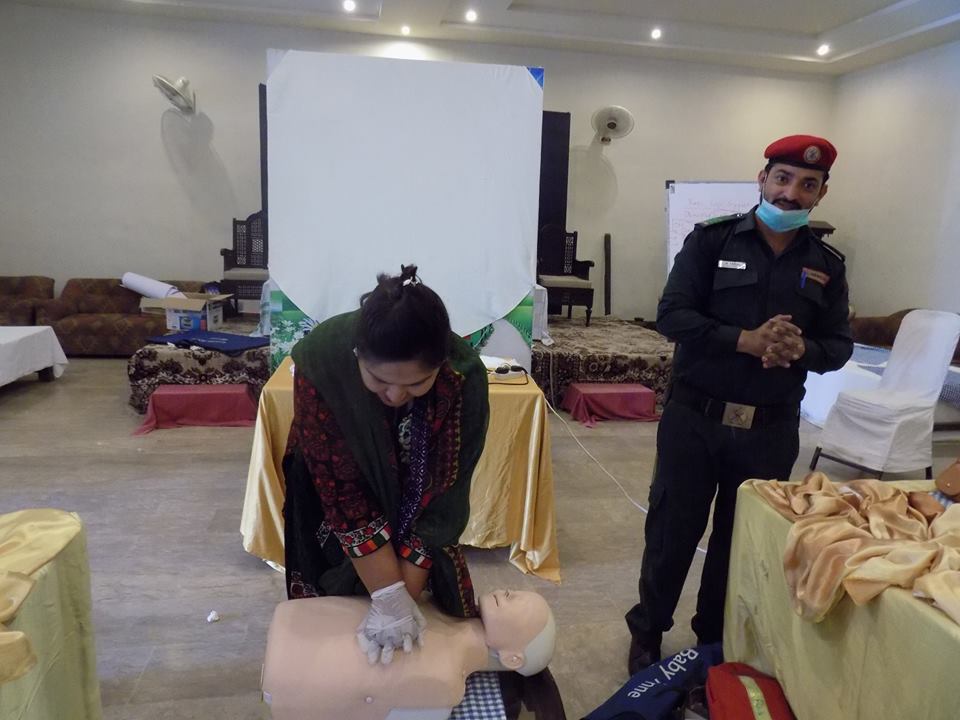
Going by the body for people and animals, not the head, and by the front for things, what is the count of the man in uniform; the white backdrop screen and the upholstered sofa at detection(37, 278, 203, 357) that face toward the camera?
3

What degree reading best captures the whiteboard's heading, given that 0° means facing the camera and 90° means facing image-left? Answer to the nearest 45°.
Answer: approximately 0°

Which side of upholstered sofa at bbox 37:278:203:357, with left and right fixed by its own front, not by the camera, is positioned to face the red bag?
front

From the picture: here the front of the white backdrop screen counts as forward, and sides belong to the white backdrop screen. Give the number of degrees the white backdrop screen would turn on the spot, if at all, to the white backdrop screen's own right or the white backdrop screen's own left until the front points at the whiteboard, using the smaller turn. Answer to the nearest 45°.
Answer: approximately 135° to the white backdrop screen's own left

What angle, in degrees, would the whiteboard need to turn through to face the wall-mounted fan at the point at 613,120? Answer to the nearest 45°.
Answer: approximately 135° to its right

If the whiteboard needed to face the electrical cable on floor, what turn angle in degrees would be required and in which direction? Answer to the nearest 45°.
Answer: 0° — it already faces it

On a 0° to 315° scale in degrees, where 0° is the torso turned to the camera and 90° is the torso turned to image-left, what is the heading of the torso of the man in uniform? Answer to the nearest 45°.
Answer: approximately 0°

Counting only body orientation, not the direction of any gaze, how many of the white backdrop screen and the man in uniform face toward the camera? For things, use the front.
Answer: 2

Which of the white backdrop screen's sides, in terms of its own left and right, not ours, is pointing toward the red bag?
front

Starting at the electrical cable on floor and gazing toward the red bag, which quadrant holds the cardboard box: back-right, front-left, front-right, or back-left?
back-right
